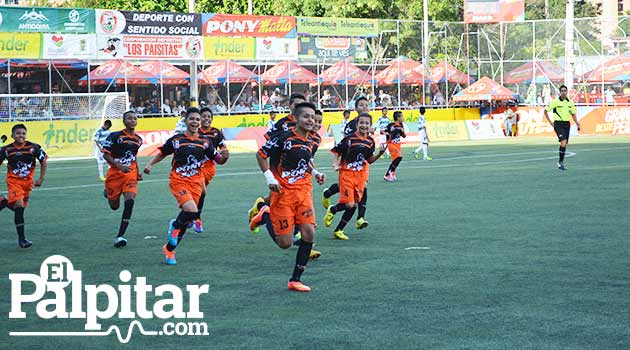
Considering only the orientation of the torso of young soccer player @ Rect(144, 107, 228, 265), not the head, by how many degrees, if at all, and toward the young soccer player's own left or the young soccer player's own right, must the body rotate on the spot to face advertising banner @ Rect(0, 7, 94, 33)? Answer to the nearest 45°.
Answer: approximately 180°

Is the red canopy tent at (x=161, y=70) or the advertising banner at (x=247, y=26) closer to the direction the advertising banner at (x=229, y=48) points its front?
the red canopy tent

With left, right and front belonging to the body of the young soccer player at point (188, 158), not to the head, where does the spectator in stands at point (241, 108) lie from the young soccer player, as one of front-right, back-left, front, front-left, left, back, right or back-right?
back

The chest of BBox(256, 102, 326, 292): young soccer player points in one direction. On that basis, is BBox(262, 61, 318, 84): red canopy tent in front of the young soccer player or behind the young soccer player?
behind

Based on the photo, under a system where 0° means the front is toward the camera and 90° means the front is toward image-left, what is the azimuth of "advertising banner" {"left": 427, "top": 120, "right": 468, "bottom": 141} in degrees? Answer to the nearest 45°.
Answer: approximately 0°

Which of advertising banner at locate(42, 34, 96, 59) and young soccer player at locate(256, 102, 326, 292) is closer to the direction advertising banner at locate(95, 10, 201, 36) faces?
the young soccer player

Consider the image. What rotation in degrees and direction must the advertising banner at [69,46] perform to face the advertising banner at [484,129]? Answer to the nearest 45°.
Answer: approximately 90° to its left

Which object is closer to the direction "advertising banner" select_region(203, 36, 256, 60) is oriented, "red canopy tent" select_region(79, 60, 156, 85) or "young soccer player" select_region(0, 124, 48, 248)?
the young soccer player
